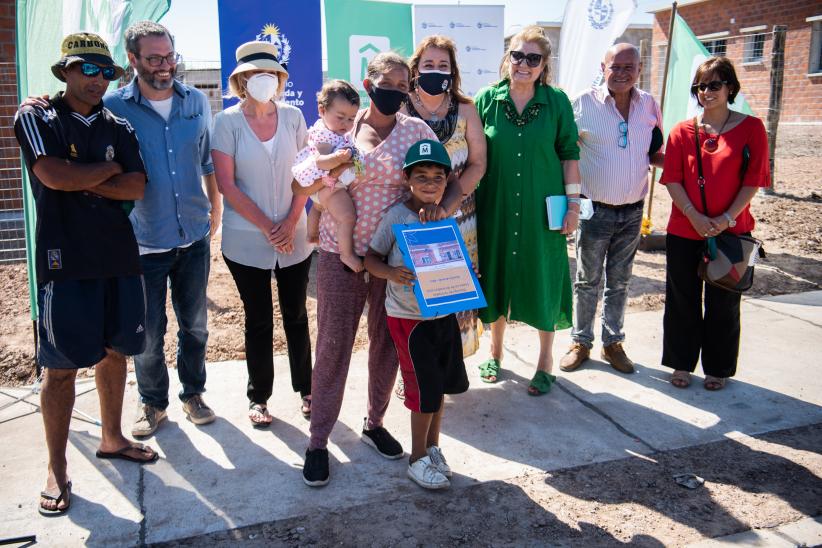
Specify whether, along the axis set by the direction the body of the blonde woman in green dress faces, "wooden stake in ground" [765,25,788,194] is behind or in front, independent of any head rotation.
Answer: behind

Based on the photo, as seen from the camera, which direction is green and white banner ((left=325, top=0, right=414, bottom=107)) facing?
toward the camera

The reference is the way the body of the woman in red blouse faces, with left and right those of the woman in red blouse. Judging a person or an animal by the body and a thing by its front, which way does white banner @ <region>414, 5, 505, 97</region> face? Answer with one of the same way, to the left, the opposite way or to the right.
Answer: the same way

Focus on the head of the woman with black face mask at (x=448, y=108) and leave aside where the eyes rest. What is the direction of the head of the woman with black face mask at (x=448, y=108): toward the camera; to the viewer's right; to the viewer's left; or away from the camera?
toward the camera

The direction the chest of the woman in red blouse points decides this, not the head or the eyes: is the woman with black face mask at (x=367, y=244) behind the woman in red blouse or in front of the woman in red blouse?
in front

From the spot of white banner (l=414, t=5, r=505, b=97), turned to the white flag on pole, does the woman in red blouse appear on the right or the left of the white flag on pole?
right

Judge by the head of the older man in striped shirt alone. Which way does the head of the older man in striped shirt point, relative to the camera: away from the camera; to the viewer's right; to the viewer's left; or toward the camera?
toward the camera

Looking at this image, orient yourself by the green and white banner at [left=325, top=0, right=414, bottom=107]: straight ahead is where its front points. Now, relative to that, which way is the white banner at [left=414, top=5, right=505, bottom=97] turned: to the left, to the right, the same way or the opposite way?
the same way

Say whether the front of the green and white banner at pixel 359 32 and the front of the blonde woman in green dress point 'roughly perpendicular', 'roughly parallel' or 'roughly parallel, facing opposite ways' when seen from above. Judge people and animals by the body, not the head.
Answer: roughly parallel

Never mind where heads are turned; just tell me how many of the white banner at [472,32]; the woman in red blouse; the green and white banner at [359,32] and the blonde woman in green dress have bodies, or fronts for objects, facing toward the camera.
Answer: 4

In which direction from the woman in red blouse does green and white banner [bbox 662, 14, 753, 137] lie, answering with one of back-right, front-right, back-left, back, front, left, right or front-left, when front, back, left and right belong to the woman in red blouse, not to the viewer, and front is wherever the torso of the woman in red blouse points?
back

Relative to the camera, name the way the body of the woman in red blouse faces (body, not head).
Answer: toward the camera

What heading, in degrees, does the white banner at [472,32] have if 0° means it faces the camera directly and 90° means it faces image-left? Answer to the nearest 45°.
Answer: approximately 0°
